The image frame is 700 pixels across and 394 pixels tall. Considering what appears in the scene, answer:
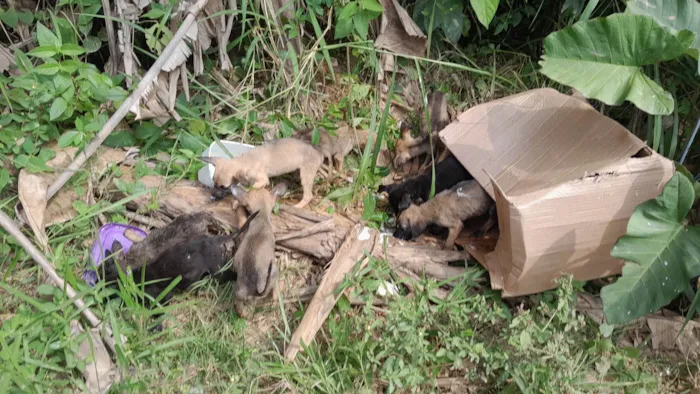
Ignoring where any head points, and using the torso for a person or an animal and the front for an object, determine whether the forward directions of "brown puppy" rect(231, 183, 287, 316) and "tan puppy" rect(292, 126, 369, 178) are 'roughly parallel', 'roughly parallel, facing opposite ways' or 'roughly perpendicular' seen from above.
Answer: roughly perpendicular

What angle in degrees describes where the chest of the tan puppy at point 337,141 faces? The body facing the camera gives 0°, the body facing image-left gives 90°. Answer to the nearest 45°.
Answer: approximately 270°

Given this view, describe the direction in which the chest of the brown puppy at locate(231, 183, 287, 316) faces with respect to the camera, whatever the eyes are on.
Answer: away from the camera

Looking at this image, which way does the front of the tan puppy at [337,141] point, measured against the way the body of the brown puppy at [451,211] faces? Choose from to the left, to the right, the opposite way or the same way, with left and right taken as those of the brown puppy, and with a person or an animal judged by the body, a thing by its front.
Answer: the opposite way

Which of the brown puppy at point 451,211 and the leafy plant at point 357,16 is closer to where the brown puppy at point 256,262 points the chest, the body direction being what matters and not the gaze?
the leafy plant

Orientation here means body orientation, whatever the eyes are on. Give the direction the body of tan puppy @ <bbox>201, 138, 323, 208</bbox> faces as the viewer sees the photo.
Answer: to the viewer's left

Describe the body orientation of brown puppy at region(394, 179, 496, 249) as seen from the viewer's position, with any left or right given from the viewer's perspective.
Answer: facing to the left of the viewer

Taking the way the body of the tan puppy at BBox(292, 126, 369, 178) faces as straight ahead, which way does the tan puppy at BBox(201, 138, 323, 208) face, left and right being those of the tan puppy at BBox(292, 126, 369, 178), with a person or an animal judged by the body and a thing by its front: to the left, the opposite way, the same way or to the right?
the opposite way
